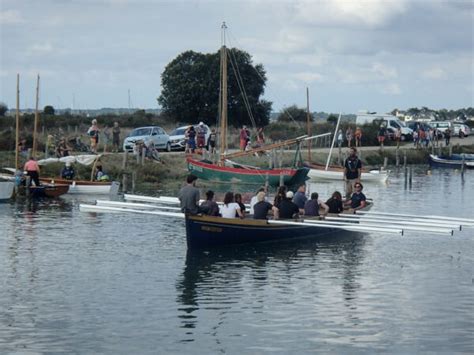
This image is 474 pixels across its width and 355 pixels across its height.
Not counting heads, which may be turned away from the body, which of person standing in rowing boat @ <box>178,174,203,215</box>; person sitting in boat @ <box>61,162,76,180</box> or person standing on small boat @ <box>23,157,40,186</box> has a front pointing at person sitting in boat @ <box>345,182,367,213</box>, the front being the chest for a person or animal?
person standing in rowing boat @ <box>178,174,203,215</box>

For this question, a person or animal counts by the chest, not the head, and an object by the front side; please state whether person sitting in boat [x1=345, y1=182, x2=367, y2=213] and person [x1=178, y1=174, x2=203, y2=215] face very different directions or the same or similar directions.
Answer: very different directions

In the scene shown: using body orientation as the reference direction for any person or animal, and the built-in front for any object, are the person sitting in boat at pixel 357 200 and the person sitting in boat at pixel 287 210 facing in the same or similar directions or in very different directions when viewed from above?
very different directions

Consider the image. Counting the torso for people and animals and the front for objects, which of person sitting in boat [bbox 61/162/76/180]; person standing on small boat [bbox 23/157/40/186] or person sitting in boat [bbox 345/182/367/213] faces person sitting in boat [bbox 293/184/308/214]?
person sitting in boat [bbox 345/182/367/213]

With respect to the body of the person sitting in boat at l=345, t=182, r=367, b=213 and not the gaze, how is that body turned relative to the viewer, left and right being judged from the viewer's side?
facing the viewer and to the left of the viewer

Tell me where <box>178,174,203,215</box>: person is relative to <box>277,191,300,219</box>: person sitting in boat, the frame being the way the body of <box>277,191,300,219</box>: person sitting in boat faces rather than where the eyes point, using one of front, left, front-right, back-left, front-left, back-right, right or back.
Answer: back

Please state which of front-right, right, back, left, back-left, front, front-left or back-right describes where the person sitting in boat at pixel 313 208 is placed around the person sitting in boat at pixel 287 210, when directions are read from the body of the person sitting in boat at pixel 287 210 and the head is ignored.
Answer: front

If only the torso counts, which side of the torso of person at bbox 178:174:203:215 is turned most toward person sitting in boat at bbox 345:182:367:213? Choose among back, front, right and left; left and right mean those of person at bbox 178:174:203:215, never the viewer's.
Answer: front

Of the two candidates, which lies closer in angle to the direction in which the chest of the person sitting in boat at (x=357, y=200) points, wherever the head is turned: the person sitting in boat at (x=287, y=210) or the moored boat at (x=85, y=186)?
the person sitting in boat

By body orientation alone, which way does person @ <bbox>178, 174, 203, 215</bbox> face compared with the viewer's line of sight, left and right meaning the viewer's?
facing away from the viewer and to the right of the viewer
